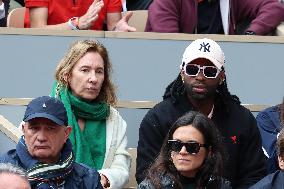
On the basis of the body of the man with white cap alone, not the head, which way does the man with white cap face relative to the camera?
toward the camera

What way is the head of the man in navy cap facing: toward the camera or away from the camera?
toward the camera

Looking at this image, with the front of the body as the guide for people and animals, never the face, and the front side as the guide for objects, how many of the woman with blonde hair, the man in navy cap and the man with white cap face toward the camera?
3

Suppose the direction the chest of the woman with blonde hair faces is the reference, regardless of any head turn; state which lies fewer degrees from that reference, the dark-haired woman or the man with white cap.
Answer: the dark-haired woman

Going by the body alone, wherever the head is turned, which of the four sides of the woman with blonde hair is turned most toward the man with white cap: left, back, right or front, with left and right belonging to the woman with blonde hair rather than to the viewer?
left

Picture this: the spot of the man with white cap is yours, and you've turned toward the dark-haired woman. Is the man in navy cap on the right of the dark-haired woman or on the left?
right

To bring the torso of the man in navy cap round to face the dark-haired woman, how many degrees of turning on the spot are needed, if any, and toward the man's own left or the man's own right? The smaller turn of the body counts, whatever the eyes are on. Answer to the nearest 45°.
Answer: approximately 90° to the man's own left

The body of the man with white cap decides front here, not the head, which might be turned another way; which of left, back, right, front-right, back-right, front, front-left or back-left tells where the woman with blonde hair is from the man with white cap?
right

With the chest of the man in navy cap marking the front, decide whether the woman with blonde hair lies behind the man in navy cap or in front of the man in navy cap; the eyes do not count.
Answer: behind

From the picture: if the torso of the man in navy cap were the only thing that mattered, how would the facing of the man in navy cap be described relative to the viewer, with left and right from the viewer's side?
facing the viewer

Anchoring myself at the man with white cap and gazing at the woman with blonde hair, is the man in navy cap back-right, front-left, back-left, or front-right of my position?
front-left

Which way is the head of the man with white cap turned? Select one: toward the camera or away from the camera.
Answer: toward the camera

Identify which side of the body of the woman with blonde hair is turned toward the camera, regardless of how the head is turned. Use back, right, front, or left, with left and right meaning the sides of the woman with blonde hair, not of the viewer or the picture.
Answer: front

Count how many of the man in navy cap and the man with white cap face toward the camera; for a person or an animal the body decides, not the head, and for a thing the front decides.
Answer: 2

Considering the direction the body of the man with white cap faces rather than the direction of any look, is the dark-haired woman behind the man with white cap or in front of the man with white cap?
in front
